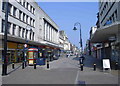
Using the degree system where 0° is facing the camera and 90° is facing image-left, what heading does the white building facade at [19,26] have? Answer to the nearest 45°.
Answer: approximately 315°

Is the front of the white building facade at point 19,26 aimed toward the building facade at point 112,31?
yes
